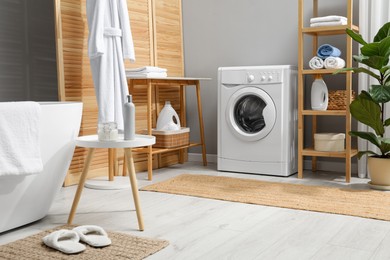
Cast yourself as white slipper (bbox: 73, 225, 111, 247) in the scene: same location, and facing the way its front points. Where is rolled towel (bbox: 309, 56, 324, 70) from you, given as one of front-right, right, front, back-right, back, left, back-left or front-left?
left

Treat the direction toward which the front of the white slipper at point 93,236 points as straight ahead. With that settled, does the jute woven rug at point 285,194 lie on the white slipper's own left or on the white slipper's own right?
on the white slipper's own left

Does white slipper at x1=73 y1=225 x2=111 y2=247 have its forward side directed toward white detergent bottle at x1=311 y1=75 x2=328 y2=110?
no

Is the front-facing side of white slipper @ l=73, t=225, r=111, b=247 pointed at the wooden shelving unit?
no

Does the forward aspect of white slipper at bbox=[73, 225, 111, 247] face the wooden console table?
no

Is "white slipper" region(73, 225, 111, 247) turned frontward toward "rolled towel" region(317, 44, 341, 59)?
no
